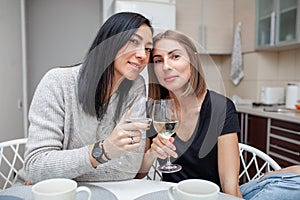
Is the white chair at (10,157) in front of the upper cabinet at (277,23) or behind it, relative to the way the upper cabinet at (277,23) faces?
in front

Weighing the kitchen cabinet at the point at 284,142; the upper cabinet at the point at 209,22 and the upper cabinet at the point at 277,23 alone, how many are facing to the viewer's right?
0

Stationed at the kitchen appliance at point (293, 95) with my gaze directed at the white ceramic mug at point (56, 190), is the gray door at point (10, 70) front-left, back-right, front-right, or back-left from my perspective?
front-right

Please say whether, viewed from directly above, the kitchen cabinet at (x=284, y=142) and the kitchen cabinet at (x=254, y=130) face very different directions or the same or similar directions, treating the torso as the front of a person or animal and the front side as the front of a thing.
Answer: same or similar directions

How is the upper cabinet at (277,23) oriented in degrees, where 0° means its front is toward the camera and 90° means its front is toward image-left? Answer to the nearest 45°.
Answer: approximately 45°

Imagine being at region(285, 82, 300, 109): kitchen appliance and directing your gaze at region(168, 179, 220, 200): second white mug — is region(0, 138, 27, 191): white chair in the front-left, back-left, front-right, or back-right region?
front-right

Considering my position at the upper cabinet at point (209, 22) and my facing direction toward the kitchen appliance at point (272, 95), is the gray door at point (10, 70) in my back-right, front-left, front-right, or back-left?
back-right

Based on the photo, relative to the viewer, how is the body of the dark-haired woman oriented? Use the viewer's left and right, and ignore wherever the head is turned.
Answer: facing the viewer and to the right of the viewer

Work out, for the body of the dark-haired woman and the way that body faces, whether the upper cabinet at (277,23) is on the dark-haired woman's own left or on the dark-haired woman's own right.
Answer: on the dark-haired woman's own left

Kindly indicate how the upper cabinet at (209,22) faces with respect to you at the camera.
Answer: facing the viewer

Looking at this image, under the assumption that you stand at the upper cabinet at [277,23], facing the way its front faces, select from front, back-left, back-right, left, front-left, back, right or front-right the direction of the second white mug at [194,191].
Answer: front-left

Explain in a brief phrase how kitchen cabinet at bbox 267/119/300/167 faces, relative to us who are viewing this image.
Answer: facing the viewer and to the left of the viewer

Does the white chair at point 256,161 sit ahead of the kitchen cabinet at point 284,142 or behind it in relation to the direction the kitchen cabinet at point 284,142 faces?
ahead
